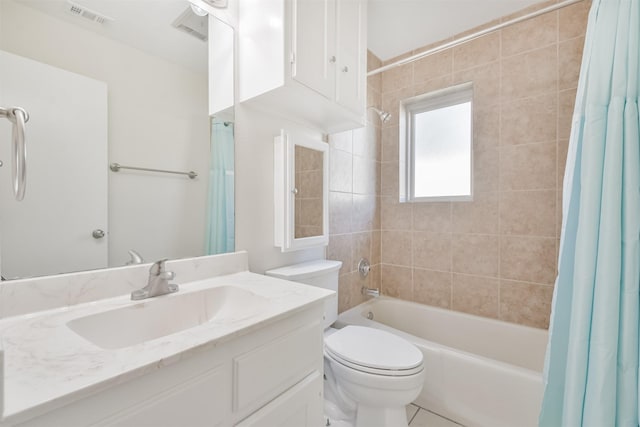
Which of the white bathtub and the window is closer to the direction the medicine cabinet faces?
the white bathtub

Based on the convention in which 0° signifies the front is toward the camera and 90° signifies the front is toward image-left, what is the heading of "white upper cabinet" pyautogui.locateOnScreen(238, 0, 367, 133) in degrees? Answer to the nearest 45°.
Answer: approximately 315°

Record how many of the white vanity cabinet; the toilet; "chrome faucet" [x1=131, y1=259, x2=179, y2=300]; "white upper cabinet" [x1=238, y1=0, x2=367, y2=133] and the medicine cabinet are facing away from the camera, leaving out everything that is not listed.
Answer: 0

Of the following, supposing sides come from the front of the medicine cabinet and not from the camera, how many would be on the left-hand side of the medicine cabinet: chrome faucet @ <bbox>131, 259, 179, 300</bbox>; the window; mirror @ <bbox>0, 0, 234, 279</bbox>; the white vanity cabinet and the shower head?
2

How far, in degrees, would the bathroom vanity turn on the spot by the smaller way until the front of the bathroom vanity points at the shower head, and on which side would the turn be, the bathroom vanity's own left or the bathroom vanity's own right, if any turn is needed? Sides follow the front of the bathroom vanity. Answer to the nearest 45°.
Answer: approximately 90° to the bathroom vanity's own left

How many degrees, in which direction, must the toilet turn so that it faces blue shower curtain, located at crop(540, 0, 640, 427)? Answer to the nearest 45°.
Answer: approximately 45° to its left

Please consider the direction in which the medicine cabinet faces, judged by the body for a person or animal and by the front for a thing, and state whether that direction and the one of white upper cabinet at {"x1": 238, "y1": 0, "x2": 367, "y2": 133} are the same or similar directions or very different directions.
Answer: same or similar directions

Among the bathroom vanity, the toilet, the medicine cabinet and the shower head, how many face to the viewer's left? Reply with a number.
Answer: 0

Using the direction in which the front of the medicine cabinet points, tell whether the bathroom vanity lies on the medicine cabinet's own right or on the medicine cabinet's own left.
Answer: on the medicine cabinet's own right

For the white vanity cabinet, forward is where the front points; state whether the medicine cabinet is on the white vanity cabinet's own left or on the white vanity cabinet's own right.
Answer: on the white vanity cabinet's own left

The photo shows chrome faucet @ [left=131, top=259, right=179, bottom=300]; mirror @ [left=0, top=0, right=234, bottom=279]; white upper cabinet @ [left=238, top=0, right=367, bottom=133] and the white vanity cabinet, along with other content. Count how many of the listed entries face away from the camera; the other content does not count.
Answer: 0

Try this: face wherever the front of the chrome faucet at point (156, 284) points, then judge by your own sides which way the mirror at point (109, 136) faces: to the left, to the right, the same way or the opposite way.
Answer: the same way

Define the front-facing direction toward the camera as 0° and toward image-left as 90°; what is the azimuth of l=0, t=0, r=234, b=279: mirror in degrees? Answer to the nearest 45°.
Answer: approximately 315°

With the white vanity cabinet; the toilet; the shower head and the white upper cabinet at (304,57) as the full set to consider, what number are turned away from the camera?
0

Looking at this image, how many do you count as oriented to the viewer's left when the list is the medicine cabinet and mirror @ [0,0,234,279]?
0

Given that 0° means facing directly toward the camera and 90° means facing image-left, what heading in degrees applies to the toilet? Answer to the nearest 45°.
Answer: approximately 315°

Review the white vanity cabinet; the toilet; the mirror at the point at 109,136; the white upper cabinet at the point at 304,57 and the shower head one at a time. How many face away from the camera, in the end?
0
